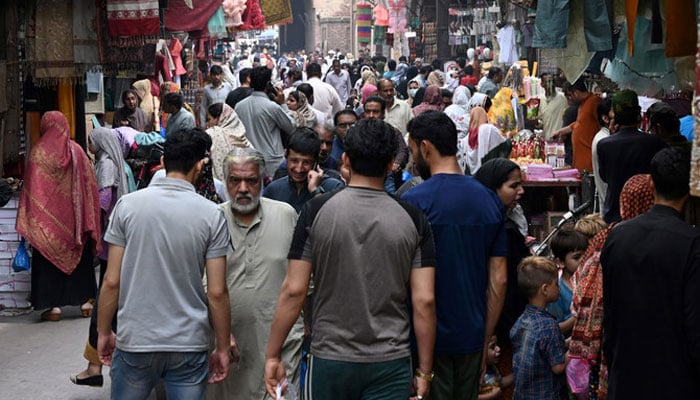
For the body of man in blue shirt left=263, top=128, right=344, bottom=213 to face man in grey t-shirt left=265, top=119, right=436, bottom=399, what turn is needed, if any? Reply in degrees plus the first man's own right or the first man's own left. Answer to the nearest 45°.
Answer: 0° — they already face them

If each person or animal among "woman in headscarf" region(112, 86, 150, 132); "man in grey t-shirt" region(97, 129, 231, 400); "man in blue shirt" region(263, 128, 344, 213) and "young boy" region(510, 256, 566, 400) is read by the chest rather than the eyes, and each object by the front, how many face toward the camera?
2

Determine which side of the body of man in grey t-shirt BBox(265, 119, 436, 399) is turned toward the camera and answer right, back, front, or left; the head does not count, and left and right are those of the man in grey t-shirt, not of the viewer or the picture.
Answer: back

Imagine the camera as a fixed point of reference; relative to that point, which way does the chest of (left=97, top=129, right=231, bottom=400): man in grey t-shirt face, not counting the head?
away from the camera

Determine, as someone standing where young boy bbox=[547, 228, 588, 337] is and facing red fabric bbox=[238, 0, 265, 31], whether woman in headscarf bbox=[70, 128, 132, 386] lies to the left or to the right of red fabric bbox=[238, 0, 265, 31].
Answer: left

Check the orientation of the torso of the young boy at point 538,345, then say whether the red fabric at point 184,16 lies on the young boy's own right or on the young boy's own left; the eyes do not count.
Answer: on the young boy's own left

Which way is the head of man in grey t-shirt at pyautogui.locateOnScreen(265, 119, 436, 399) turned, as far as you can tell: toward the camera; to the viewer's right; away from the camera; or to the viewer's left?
away from the camera

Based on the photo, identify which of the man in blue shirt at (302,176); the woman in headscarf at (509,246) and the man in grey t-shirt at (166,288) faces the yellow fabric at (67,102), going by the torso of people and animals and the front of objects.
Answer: the man in grey t-shirt

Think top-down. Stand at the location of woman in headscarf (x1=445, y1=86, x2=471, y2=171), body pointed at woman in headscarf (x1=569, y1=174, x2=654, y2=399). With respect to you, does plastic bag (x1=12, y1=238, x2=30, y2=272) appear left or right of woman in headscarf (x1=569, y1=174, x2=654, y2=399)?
right
